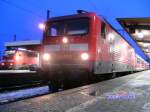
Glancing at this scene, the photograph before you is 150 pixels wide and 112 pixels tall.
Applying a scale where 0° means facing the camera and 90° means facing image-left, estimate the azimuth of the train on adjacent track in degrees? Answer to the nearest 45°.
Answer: approximately 45°

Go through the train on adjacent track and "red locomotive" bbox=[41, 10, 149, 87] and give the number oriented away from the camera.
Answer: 0

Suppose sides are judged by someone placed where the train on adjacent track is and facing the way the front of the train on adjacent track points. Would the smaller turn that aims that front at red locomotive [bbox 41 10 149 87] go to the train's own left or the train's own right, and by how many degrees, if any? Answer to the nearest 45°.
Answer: approximately 45° to the train's own left

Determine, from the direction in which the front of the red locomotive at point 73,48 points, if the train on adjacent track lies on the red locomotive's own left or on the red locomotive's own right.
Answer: on the red locomotive's own right

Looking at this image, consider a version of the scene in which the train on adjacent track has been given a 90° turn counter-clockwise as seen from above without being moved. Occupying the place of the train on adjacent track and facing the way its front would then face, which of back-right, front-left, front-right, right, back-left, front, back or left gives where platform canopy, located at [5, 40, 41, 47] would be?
back-left

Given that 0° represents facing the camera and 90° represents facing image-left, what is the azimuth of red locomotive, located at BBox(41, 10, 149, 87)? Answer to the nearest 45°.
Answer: approximately 45°

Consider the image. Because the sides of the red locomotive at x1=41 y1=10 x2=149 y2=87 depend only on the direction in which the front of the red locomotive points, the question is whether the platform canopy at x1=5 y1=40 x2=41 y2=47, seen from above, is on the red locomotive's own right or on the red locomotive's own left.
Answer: on the red locomotive's own right
